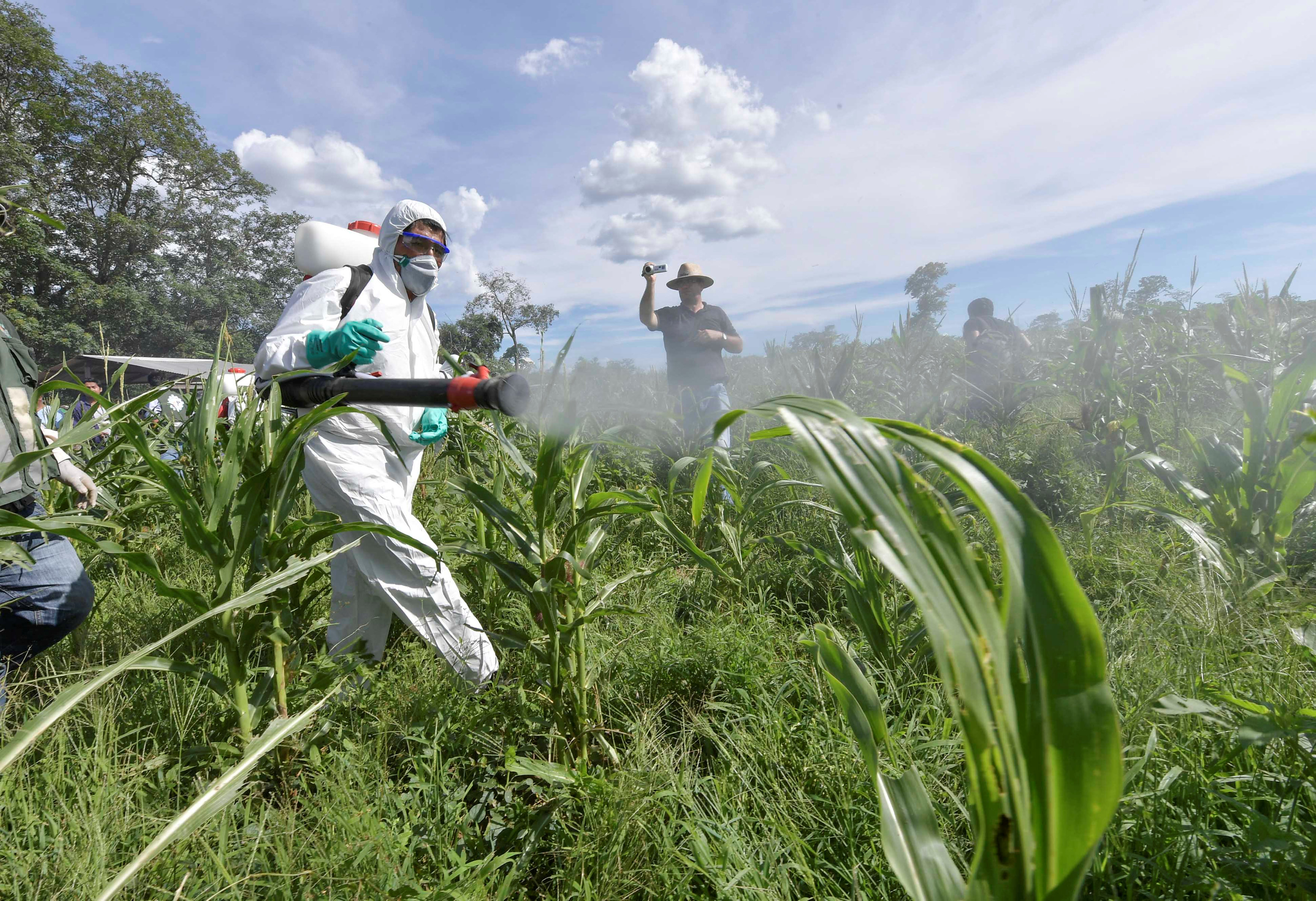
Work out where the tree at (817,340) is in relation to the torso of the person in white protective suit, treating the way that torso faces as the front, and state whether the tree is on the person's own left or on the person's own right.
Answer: on the person's own left

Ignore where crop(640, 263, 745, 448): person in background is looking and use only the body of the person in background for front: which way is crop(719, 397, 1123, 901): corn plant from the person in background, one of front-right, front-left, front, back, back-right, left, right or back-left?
front

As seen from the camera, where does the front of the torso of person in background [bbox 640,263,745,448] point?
toward the camera

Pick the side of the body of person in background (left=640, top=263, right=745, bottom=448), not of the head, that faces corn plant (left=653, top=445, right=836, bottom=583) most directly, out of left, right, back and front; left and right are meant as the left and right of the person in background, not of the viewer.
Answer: front

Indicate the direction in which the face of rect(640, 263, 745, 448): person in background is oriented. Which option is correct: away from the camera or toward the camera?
toward the camera

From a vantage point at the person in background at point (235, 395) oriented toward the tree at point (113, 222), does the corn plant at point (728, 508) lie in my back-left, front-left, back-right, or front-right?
back-right

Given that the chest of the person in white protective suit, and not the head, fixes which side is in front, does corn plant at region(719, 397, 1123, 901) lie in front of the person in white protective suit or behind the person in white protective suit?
in front

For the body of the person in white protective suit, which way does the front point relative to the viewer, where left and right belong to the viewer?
facing the viewer and to the right of the viewer

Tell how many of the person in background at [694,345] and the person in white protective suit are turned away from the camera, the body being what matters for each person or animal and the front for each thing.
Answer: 0

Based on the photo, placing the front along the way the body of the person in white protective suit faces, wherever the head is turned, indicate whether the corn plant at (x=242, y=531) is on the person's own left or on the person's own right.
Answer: on the person's own right

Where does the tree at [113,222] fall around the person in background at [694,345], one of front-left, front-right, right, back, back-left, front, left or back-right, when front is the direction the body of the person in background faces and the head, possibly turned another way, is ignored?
back-right
